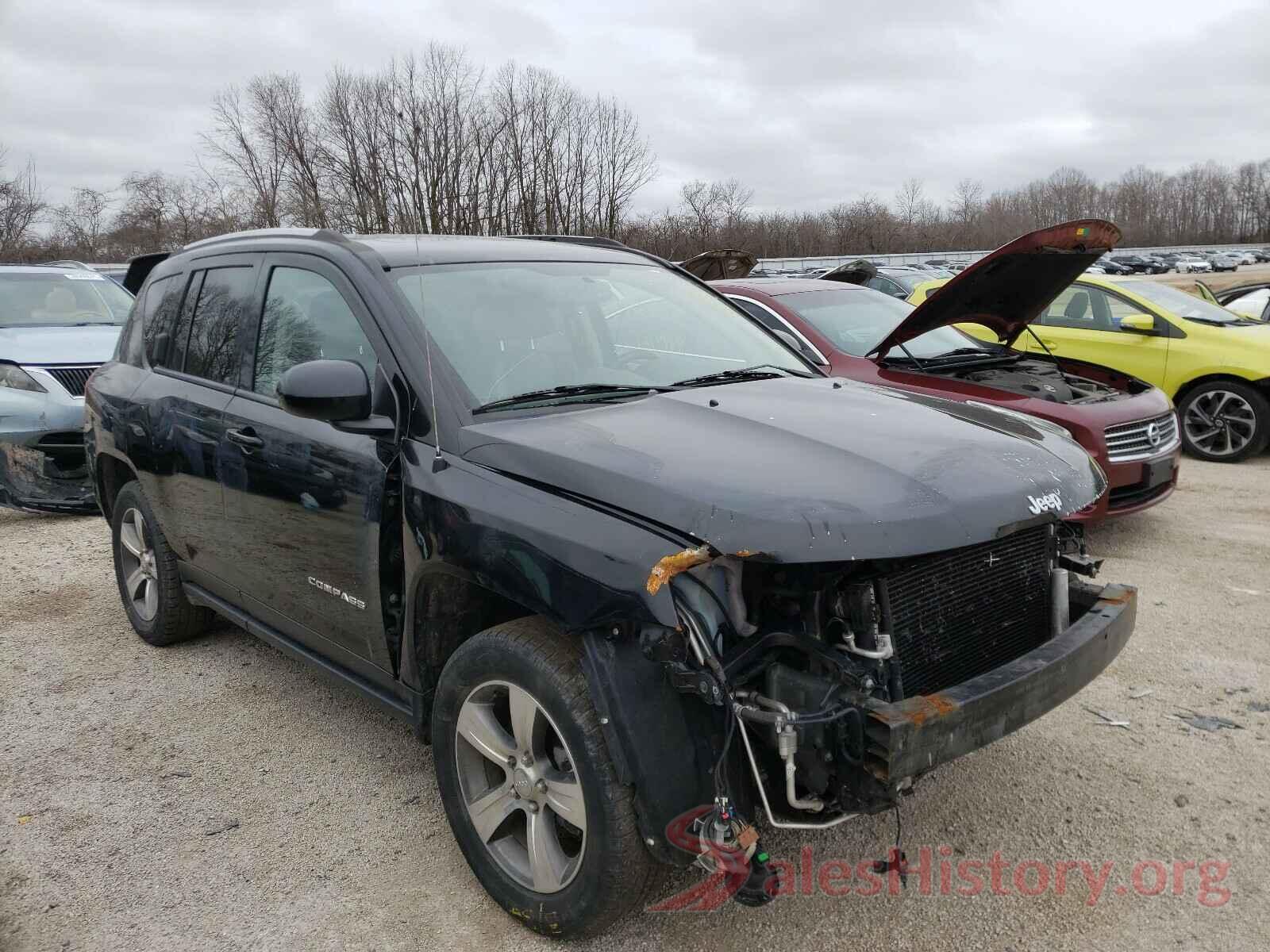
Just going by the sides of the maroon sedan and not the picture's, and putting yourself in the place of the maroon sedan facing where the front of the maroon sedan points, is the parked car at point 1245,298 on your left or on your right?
on your left

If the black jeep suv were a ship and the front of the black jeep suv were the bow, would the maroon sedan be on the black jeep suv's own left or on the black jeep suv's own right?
on the black jeep suv's own left

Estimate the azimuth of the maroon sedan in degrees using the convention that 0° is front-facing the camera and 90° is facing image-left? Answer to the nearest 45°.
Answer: approximately 315°

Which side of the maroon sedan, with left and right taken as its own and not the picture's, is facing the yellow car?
left

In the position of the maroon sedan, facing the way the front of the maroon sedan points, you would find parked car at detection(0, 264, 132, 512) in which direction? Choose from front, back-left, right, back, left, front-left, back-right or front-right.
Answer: back-right

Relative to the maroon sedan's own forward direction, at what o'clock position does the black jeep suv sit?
The black jeep suv is roughly at 2 o'clock from the maroon sedan.

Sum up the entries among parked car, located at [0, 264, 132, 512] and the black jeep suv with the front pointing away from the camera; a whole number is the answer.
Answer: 0

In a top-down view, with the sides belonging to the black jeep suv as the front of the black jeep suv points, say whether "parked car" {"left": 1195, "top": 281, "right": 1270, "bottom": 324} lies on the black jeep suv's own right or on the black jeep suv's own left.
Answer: on the black jeep suv's own left

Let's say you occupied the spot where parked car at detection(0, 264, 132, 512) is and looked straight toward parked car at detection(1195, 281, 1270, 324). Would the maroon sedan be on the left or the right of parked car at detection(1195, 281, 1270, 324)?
right

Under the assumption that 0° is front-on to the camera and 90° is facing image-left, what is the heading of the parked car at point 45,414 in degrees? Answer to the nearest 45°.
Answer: approximately 315°

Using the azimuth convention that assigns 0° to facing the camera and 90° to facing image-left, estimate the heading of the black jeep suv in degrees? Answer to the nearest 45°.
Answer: approximately 315°

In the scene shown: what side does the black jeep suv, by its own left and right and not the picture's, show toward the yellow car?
left
